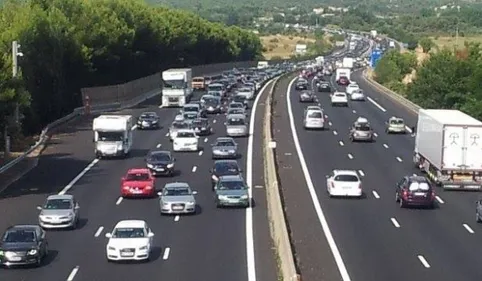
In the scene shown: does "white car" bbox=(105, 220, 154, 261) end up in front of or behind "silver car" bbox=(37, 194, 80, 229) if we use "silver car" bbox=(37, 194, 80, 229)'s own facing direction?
in front

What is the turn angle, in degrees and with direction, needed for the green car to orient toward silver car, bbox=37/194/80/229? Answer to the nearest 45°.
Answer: approximately 45° to its right

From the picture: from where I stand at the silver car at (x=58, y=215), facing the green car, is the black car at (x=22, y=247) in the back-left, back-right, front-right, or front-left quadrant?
back-right

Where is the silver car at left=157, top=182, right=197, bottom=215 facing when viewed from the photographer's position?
facing the viewer

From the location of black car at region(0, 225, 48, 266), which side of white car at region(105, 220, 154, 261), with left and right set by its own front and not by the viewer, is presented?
right

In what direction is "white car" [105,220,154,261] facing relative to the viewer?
toward the camera

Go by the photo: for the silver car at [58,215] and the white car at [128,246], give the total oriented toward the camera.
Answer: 2

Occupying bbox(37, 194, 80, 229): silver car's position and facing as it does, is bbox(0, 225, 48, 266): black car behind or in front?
in front
